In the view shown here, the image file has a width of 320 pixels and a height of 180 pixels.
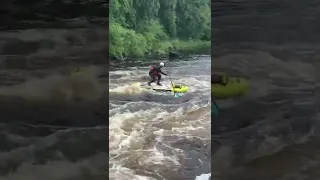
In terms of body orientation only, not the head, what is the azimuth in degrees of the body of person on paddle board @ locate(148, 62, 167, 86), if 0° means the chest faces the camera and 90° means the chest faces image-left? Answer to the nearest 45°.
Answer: approximately 270°
